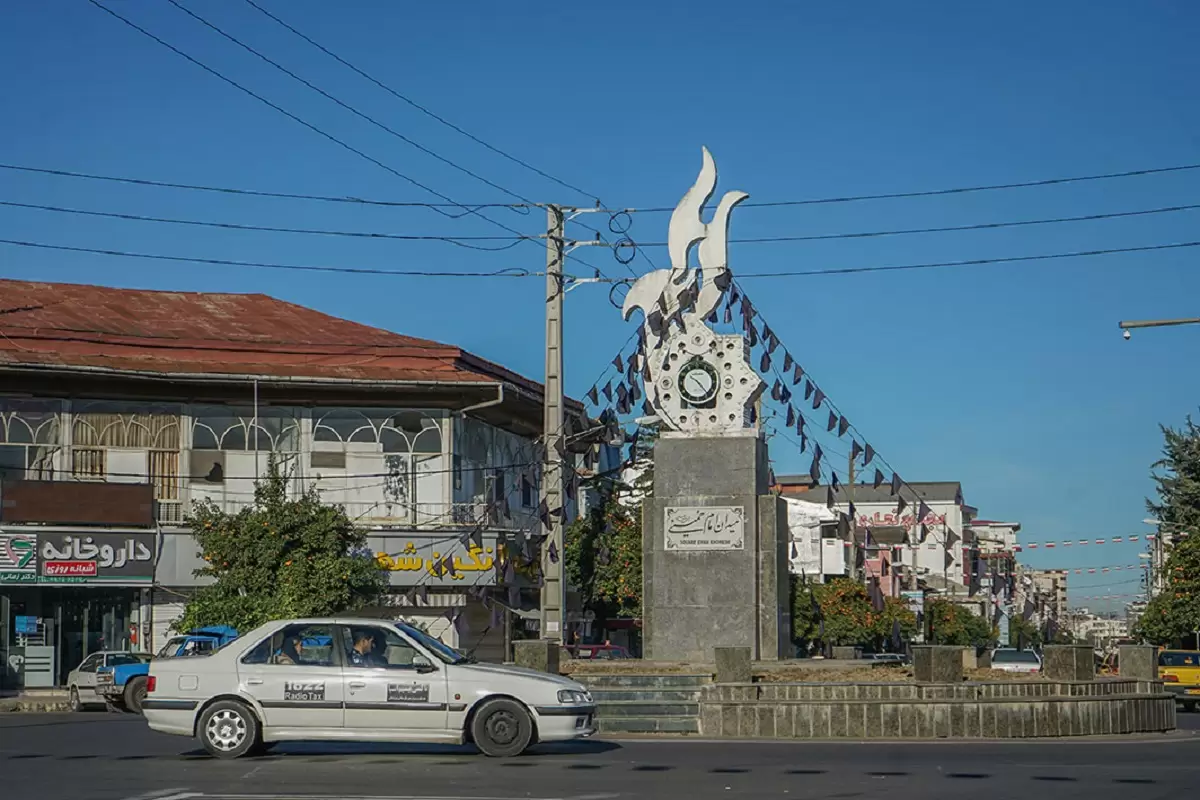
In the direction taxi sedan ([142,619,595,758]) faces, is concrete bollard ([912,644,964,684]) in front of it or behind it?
in front

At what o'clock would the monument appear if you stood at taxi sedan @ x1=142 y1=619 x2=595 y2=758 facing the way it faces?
The monument is roughly at 10 o'clock from the taxi sedan.

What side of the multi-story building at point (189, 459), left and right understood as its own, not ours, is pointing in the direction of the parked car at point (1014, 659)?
left

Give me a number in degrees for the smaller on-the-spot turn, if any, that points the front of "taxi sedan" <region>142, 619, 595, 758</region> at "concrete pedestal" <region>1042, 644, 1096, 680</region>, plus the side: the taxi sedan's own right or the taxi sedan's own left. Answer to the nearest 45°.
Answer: approximately 45° to the taxi sedan's own left

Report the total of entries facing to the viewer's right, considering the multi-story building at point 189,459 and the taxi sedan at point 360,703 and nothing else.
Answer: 1

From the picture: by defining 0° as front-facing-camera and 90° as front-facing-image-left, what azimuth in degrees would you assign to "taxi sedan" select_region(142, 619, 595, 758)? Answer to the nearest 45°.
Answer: approximately 270°

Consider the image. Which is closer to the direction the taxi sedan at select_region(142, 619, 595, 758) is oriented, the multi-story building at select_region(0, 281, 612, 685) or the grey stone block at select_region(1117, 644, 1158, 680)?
the grey stone block

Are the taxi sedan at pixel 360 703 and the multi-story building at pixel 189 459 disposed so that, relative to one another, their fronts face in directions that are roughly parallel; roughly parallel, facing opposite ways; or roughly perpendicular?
roughly perpendicular

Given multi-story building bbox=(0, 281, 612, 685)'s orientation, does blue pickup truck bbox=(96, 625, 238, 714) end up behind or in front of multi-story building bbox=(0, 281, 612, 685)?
in front

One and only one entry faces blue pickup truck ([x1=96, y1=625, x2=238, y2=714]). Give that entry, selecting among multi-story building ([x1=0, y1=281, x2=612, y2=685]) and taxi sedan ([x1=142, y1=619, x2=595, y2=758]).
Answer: the multi-story building
